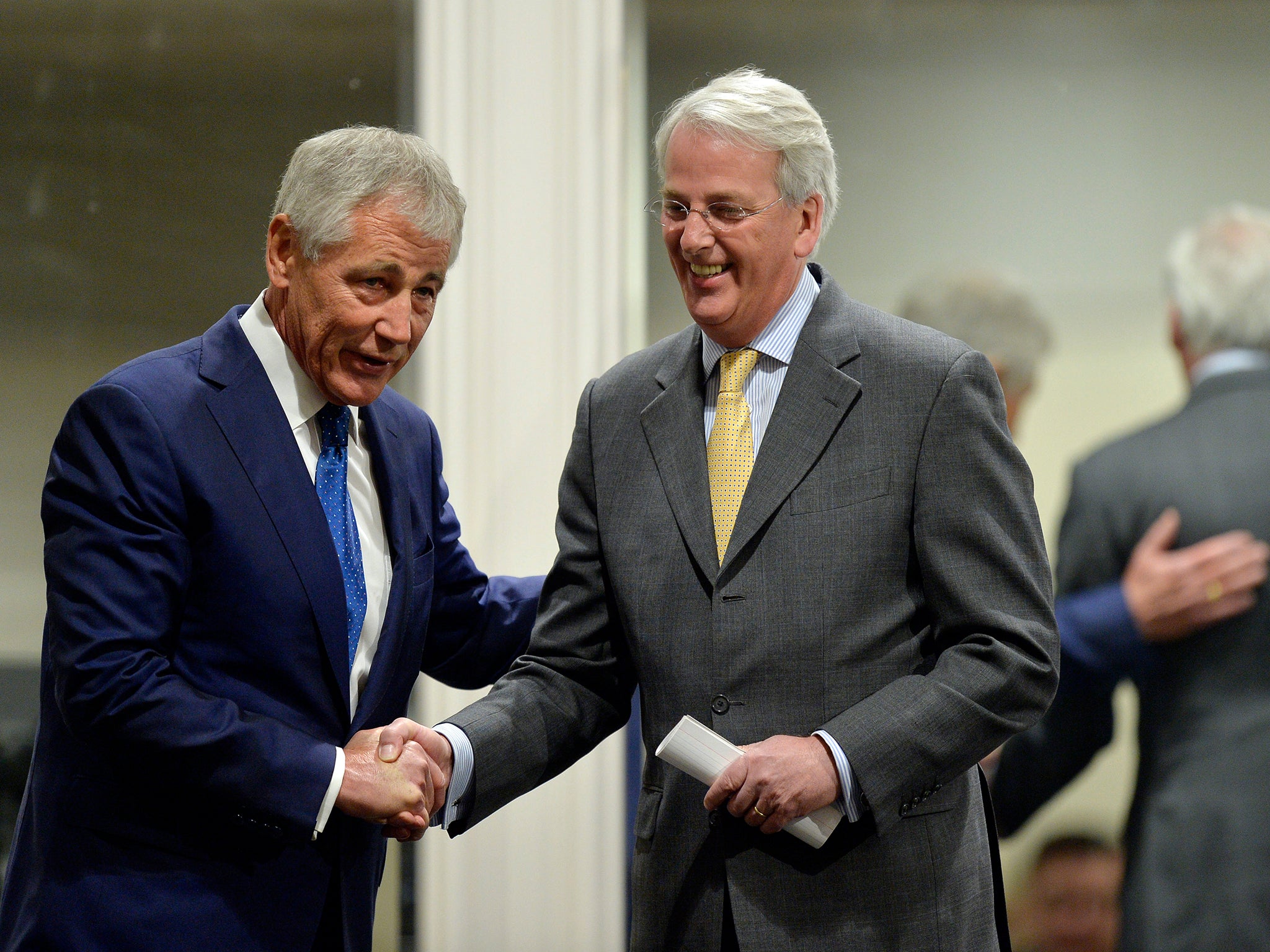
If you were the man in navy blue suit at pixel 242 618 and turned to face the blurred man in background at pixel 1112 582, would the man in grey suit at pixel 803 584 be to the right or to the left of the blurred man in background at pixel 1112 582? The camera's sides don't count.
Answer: right

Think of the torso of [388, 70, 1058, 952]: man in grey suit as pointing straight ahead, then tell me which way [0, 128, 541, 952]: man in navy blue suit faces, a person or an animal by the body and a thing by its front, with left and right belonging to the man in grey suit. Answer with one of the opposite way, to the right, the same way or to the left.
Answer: to the left

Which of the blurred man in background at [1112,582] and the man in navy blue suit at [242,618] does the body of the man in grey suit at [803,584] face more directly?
the man in navy blue suit

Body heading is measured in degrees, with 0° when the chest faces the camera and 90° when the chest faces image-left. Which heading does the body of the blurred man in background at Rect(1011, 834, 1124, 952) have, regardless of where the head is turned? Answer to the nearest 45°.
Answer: approximately 0°

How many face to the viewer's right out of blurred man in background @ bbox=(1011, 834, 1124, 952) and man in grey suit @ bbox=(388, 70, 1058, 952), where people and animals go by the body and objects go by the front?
0

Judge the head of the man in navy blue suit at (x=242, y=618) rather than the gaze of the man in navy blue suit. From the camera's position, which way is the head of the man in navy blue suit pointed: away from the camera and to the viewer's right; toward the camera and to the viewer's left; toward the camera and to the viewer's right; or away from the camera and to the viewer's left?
toward the camera and to the viewer's right

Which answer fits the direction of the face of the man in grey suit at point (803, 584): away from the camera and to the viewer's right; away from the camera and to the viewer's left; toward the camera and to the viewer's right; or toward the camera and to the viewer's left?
toward the camera and to the viewer's left

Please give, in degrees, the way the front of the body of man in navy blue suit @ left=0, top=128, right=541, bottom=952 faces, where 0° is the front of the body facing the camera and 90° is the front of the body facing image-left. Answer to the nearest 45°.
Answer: approximately 315°

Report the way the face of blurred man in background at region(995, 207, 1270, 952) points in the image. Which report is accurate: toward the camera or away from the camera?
away from the camera

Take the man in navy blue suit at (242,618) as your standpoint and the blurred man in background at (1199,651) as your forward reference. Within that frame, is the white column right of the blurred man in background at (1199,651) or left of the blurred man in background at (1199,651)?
left

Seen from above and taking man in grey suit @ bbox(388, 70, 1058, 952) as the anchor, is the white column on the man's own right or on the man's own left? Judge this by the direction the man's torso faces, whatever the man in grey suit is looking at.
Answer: on the man's own right

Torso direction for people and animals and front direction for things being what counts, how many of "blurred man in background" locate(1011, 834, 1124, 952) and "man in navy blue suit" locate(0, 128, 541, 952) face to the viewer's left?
0

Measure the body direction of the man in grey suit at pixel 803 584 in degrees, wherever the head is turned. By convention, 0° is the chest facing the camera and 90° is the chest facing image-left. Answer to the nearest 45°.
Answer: approximately 45°
